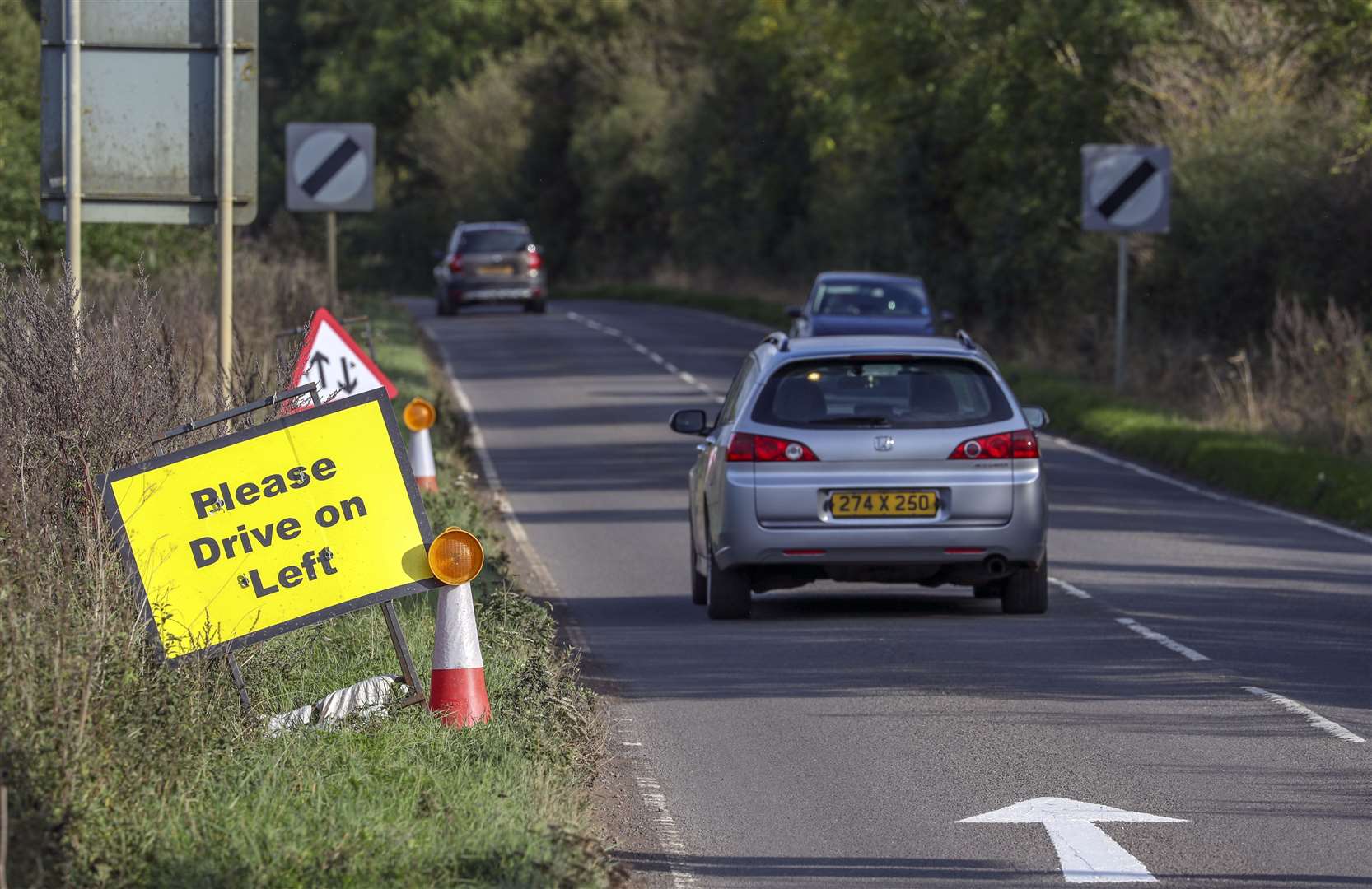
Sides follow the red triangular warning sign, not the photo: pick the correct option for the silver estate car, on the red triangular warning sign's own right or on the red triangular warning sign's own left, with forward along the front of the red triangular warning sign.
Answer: on the red triangular warning sign's own left

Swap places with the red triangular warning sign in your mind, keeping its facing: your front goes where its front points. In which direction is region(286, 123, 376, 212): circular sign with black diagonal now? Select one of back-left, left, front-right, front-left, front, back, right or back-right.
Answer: back

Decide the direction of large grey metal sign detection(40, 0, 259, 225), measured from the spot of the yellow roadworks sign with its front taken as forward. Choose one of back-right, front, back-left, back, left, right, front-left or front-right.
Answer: back

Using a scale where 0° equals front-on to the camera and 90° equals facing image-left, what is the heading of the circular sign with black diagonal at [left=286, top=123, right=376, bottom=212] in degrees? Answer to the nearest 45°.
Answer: approximately 0°

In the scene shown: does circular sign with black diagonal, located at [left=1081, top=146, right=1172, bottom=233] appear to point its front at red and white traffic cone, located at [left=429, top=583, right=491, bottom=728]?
yes

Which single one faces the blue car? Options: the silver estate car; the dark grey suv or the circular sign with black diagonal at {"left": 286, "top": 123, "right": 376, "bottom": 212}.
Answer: the silver estate car

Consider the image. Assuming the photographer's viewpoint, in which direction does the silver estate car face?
facing away from the viewer

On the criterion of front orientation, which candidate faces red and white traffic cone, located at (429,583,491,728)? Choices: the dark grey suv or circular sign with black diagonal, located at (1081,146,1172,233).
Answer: the circular sign with black diagonal
